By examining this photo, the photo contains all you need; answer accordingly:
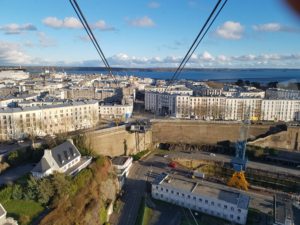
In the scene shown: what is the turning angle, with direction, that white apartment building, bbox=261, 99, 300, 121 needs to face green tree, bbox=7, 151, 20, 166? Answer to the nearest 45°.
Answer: approximately 45° to its right

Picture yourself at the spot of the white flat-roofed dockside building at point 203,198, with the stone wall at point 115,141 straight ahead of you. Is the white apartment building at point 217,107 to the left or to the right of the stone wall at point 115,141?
right

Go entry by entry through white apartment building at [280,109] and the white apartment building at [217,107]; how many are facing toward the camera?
2

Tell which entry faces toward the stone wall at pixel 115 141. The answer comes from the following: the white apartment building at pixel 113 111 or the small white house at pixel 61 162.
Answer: the white apartment building

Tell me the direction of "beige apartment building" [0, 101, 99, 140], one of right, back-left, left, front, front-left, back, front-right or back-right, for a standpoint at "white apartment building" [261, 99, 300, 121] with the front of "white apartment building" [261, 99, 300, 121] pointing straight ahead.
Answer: front-right

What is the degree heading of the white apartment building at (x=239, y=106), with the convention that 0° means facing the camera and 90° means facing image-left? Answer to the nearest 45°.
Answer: approximately 0°

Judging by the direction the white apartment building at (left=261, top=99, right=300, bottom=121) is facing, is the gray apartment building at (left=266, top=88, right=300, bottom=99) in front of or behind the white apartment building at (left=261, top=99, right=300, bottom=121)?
behind

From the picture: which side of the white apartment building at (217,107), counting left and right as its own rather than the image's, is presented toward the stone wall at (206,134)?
front

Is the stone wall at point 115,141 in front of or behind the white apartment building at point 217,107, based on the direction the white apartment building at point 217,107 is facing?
in front

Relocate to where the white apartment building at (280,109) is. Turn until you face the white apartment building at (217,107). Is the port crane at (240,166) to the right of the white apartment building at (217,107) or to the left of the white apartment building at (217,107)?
left

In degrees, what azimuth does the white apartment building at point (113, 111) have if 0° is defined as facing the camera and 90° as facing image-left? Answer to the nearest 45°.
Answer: approximately 0°

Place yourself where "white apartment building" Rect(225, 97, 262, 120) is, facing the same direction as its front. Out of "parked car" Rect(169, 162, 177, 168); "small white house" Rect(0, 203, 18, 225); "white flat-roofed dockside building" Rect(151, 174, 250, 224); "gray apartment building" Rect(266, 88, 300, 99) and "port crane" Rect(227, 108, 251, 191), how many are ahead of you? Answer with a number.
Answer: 4
